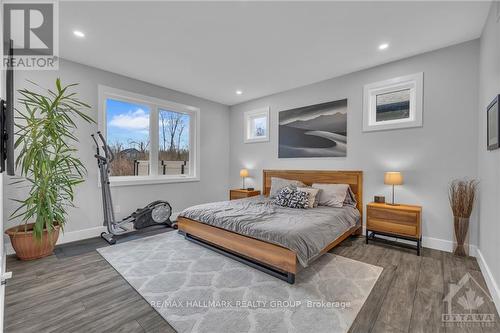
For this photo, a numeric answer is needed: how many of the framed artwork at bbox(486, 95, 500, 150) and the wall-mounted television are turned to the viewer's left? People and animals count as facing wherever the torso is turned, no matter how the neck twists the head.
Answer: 1

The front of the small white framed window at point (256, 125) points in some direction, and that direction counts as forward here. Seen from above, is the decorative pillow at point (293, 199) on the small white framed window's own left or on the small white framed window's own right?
on the small white framed window's own left

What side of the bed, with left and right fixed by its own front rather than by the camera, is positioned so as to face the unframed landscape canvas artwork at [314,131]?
back

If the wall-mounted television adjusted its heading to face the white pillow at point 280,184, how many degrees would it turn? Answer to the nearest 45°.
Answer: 0° — it already faces it

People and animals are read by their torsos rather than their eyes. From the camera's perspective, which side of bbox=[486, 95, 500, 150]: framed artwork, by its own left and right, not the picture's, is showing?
left

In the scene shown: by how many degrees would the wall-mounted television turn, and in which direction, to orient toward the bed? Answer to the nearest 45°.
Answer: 0° — it already faces it

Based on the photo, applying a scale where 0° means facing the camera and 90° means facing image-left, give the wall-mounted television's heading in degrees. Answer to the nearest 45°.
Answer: approximately 270°

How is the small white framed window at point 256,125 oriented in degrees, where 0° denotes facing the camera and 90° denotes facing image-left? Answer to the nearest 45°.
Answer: approximately 45°

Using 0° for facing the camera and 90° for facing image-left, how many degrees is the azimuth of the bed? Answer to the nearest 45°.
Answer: approximately 45°

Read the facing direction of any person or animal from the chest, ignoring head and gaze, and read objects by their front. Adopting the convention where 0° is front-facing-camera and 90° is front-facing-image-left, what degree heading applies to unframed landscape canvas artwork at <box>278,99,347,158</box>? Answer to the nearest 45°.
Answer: approximately 45°
